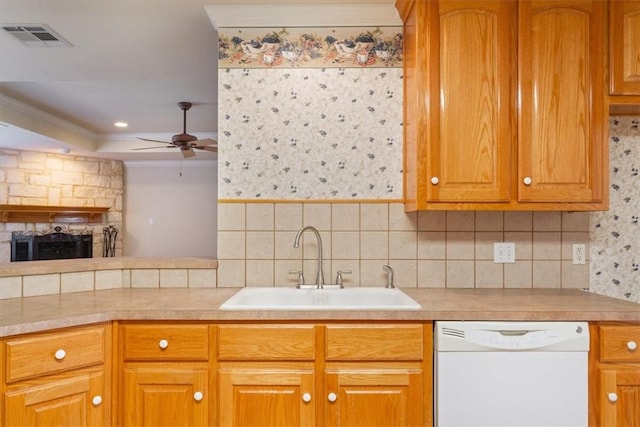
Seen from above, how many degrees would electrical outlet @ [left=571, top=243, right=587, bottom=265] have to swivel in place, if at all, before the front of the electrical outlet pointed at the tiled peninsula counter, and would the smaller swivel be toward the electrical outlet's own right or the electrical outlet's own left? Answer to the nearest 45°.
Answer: approximately 45° to the electrical outlet's own right

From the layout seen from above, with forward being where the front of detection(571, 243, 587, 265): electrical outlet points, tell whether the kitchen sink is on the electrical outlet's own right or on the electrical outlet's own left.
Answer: on the electrical outlet's own right

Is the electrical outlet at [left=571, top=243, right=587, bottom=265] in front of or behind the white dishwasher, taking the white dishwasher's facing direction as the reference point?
behind

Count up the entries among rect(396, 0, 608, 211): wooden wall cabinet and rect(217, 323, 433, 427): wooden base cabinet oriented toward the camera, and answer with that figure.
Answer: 2

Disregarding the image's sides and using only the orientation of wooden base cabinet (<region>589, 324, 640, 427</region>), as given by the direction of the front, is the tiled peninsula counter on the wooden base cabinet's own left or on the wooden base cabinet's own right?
on the wooden base cabinet's own right

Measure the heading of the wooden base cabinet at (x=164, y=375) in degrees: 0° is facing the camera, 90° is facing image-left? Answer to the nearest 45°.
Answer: approximately 0°

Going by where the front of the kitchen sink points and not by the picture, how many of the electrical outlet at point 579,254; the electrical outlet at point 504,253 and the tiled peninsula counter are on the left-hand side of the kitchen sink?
2

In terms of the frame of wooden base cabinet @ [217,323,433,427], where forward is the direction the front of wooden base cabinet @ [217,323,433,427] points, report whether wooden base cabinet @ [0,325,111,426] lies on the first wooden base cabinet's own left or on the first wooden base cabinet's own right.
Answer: on the first wooden base cabinet's own right

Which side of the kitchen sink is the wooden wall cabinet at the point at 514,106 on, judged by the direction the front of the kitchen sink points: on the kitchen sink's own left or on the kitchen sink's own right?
on the kitchen sink's own left
